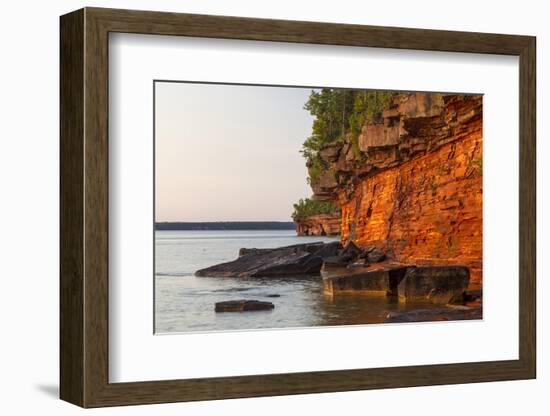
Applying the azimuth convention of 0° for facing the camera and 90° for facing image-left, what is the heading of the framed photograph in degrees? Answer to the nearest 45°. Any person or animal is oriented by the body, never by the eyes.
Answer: approximately 315°
